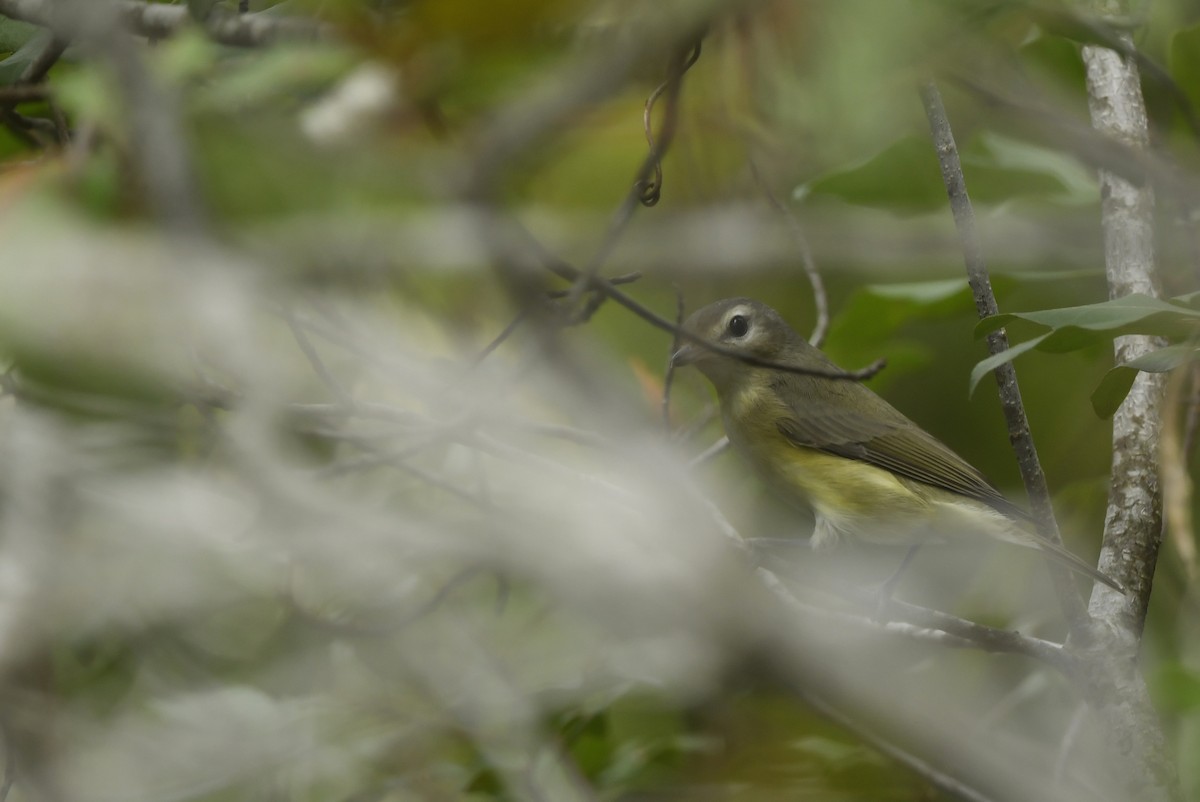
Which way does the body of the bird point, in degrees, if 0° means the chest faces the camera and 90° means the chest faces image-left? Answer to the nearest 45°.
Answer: approximately 90°

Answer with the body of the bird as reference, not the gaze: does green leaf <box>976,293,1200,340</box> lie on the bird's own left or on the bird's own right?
on the bird's own left

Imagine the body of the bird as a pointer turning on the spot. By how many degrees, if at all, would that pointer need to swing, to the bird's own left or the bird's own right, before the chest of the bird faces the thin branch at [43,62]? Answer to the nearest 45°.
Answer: approximately 45° to the bird's own left
